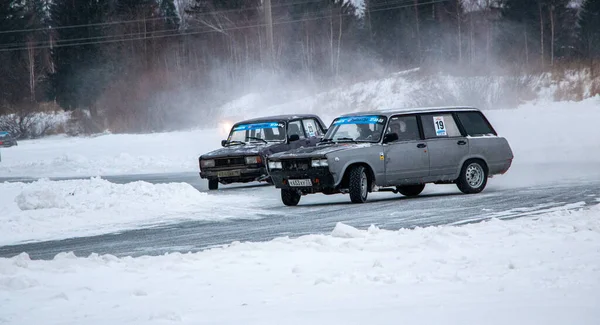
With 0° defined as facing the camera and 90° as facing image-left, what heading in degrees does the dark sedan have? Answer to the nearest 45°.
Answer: approximately 45°
